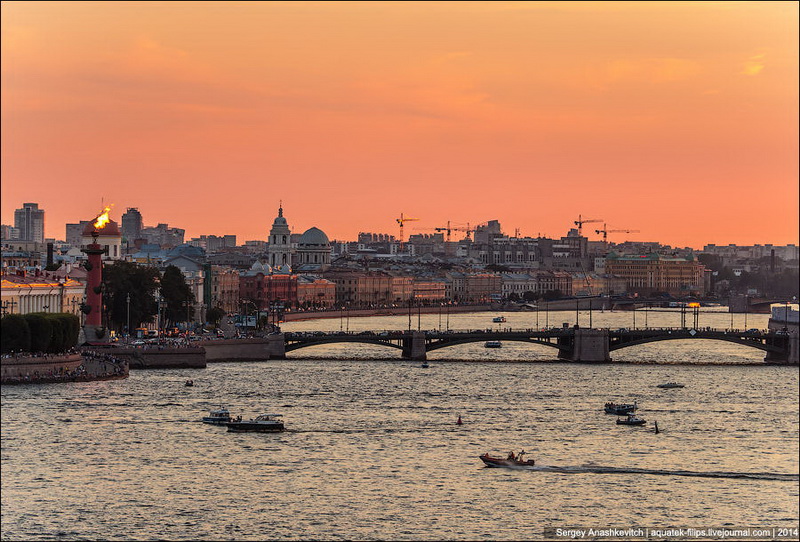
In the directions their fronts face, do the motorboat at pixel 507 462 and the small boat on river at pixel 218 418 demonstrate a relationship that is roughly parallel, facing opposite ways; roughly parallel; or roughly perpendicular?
roughly parallel

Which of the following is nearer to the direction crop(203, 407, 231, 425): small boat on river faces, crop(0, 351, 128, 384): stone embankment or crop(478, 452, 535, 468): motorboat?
the stone embankment

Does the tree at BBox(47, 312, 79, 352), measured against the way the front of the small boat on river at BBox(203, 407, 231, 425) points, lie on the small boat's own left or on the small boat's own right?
on the small boat's own right

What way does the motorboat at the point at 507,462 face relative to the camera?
to the viewer's left

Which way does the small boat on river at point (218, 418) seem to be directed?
to the viewer's left

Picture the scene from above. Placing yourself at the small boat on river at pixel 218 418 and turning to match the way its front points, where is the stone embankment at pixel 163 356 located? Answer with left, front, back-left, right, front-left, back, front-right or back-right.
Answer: right

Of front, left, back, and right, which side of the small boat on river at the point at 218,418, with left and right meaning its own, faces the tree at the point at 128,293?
right

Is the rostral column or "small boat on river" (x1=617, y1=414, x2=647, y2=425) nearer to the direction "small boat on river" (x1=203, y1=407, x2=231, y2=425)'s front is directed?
the rostral column

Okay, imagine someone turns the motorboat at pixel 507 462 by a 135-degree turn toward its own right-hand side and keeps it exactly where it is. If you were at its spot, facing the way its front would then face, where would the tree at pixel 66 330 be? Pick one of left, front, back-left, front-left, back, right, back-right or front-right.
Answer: left

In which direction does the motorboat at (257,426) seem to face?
to the viewer's left

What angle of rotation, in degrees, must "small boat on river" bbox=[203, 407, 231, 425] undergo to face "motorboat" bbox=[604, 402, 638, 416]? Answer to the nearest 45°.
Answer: approximately 180°

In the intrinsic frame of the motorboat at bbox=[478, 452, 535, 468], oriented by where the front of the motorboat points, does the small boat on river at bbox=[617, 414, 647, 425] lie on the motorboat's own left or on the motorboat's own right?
on the motorboat's own right

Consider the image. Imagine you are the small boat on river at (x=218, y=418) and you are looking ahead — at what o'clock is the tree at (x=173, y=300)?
The tree is roughly at 3 o'clock from the small boat on river.

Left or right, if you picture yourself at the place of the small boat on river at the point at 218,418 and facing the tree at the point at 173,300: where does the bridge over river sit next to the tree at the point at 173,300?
right

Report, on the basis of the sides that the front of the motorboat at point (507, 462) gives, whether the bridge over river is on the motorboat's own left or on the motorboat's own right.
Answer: on the motorboat's own right
